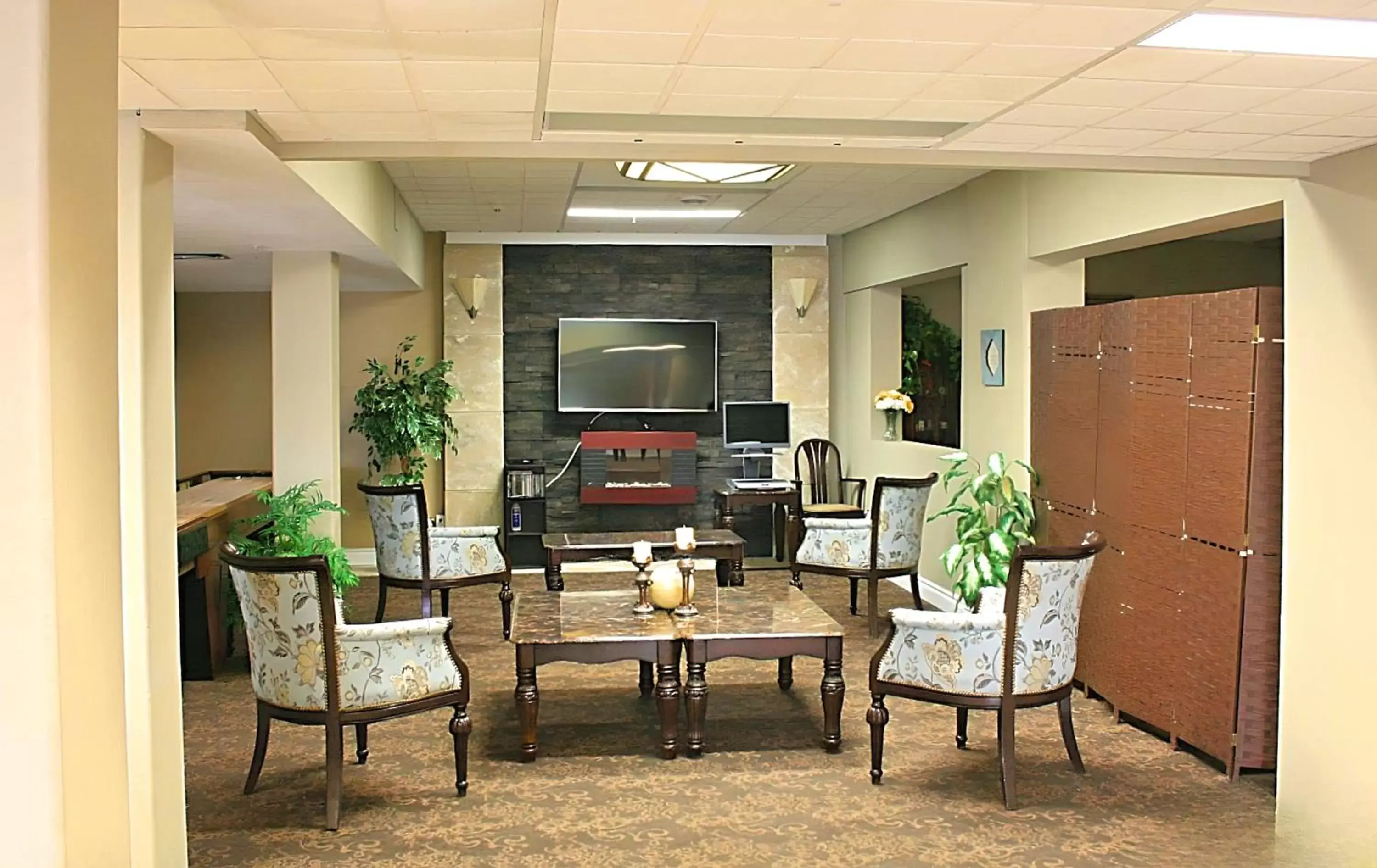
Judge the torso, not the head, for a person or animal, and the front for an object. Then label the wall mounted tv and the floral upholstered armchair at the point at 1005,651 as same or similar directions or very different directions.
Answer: very different directions

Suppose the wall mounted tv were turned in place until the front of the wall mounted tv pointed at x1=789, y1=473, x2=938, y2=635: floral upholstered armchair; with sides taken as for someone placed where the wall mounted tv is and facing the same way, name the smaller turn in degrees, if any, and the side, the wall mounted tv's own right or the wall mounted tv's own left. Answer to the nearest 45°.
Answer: approximately 45° to the wall mounted tv's own left

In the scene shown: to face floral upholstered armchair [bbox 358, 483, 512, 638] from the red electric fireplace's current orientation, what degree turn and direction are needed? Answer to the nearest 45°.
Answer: approximately 45° to its right

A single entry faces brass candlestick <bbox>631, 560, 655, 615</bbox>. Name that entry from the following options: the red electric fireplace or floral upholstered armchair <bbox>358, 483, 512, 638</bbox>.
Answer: the red electric fireplace

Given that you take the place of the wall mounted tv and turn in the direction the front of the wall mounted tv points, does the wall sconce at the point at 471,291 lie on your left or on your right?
on your right
